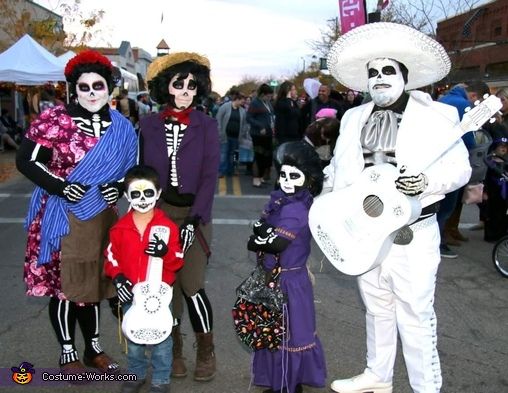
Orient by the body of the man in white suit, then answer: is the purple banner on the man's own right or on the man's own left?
on the man's own right

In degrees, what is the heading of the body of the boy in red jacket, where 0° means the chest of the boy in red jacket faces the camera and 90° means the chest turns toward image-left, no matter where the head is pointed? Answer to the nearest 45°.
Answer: approximately 0°

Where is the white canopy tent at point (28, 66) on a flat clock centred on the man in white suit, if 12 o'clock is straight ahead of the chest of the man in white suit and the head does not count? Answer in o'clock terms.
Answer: The white canopy tent is roughly at 3 o'clock from the man in white suit.

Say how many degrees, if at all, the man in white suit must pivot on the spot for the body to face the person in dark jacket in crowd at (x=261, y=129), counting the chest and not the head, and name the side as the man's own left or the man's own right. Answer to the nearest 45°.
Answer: approximately 135° to the man's own right

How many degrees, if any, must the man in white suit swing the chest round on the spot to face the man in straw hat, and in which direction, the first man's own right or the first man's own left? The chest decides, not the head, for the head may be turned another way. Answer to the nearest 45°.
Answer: approximately 45° to the first man's own right
